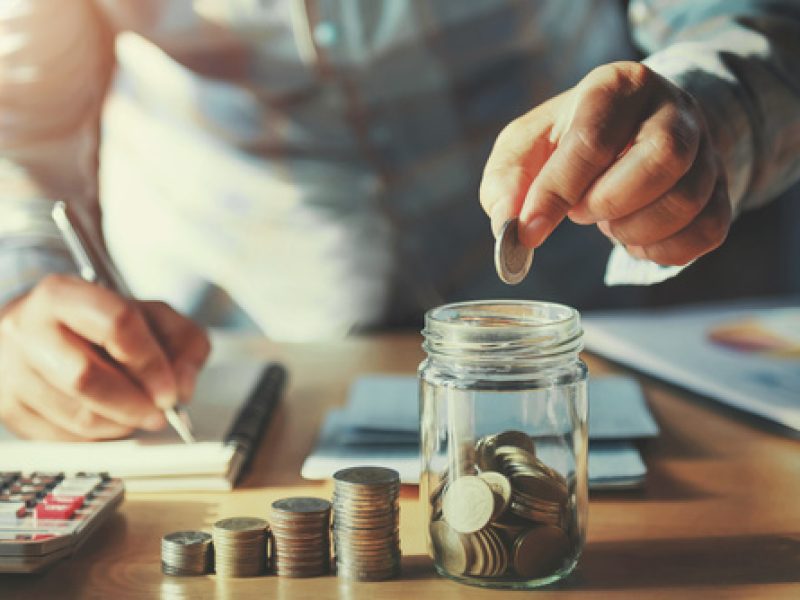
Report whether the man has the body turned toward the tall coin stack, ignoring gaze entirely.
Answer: yes

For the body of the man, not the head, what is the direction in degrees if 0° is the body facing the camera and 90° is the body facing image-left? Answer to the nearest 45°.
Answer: approximately 0°

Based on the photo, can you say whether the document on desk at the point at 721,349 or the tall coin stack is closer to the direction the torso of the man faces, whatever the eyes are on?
the tall coin stack

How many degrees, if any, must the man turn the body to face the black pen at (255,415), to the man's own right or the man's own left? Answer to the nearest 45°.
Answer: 0° — they already face it

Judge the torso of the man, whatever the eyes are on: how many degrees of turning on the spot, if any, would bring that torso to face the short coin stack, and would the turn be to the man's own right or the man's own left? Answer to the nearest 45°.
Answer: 0° — they already face it

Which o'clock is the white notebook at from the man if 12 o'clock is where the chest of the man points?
The white notebook is roughly at 12 o'clock from the man.

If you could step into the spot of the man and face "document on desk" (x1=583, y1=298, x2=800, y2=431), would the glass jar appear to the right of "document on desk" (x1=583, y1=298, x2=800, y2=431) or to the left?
right

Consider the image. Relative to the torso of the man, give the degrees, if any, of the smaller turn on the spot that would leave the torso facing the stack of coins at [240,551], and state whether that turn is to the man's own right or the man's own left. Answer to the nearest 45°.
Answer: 0° — they already face it
